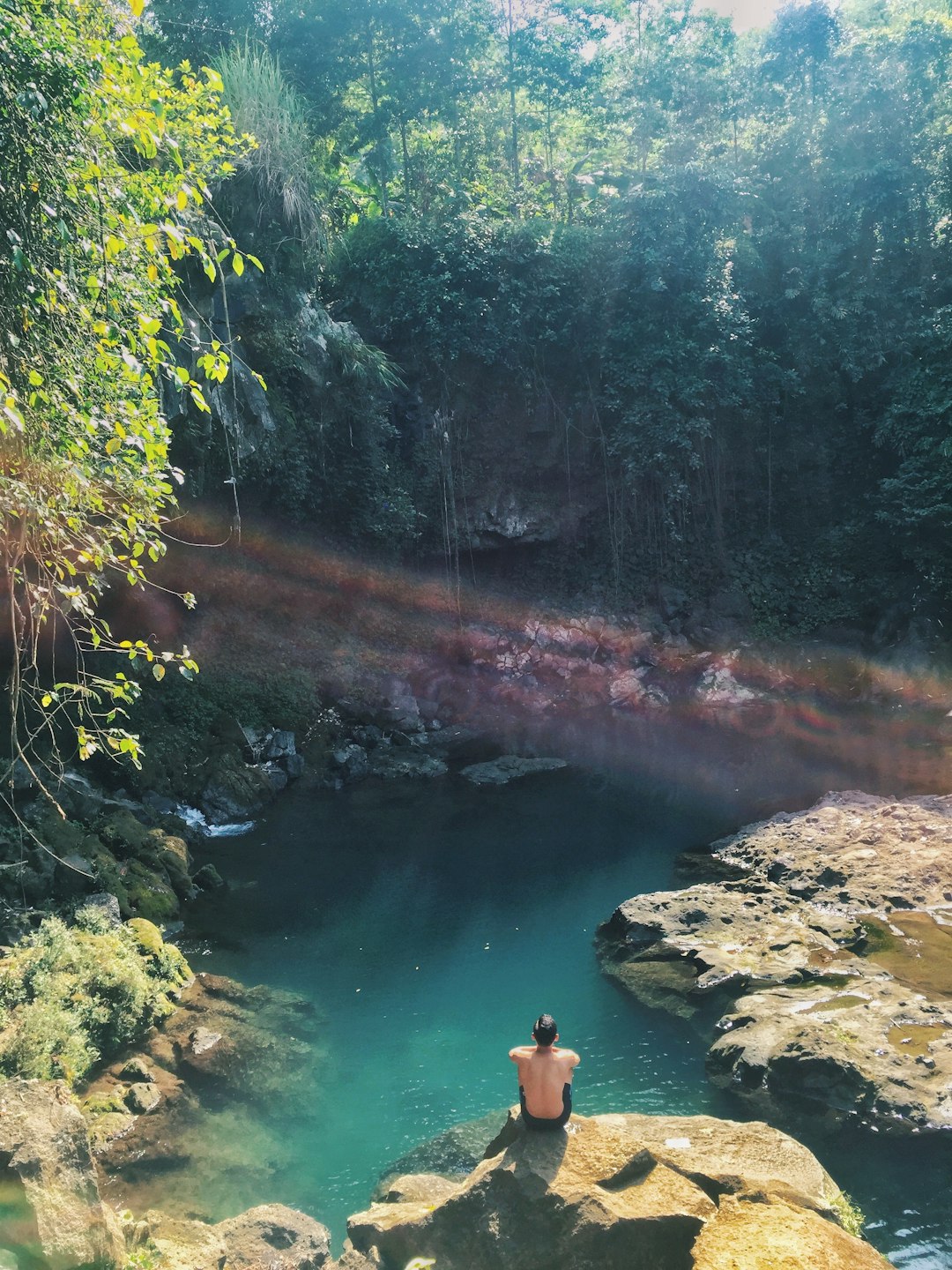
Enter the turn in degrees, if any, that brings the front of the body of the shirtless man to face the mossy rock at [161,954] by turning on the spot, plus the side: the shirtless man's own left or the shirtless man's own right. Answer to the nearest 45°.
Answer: approximately 45° to the shirtless man's own left

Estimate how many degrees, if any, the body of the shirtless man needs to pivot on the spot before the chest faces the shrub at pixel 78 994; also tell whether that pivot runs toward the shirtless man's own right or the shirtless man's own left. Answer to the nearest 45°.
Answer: approximately 45° to the shirtless man's own left

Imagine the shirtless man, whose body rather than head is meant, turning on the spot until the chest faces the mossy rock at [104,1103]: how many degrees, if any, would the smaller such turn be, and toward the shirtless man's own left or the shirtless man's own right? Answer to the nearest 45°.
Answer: approximately 45° to the shirtless man's own left

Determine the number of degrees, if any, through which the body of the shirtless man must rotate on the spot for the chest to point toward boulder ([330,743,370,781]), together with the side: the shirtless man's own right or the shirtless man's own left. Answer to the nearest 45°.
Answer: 0° — they already face it

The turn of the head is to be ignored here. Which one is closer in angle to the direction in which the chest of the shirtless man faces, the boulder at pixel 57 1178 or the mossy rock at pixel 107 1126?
the mossy rock

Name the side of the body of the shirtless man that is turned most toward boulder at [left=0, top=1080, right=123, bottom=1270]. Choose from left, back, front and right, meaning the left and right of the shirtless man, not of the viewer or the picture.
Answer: left

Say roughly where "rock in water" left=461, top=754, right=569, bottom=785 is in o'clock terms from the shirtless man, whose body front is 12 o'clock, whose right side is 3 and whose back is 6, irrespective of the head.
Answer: The rock in water is roughly at 12 o'clock from the shirtless man.

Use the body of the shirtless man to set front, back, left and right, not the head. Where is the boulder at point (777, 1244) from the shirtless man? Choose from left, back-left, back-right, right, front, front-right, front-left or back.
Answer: back-right

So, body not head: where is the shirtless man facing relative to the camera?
away from the camera

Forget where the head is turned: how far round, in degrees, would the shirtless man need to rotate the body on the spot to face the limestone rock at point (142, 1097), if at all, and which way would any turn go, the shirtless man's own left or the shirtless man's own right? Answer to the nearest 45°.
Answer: approximately 45° to the shirtless man's own left

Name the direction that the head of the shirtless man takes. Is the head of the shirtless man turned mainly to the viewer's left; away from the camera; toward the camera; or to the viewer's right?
away from the camera
